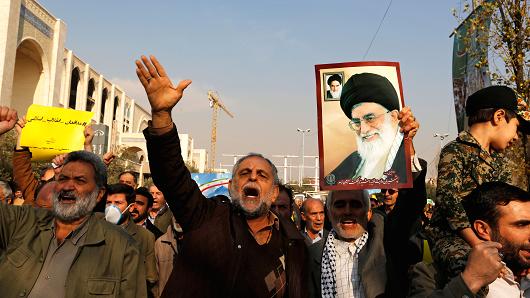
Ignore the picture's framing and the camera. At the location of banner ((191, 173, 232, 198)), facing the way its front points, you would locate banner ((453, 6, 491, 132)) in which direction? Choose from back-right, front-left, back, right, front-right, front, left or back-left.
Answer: left

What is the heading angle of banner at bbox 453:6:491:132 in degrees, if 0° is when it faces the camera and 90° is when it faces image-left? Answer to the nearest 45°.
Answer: approximately 45°

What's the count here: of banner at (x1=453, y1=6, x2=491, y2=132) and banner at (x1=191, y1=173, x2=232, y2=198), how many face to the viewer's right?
0
